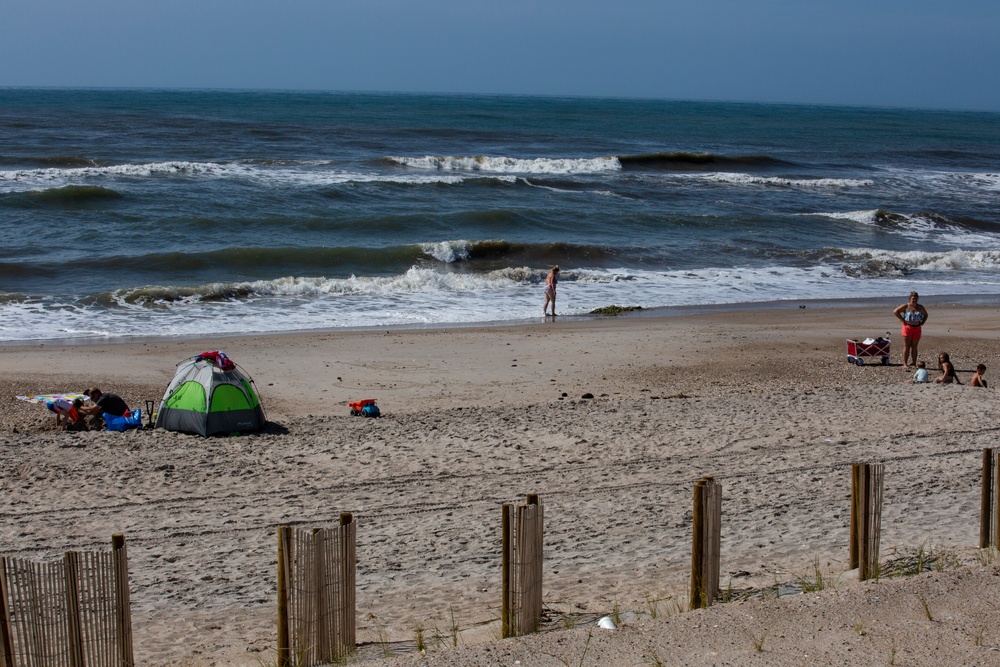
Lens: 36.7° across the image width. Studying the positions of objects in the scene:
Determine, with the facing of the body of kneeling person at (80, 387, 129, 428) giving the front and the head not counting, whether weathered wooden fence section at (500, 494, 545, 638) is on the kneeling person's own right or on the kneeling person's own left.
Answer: on the kneeling person's own left

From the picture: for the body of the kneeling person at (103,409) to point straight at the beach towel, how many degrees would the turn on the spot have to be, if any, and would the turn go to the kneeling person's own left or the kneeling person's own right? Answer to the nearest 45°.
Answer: approximately 45° to the kneeling person's own right

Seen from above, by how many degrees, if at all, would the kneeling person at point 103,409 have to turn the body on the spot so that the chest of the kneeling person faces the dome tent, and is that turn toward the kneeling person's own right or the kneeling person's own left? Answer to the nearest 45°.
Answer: approximately 135° to the kneeling person's own left

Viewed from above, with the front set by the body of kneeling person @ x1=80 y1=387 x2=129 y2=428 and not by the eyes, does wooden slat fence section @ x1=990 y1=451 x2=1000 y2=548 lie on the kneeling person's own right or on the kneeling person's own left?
on the kneeling person's own left

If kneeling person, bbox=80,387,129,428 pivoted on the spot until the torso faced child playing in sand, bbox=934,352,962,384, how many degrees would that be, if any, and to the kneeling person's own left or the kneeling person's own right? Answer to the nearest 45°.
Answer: approximately 180°

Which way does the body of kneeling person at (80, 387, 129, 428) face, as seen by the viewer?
to the viewer's left

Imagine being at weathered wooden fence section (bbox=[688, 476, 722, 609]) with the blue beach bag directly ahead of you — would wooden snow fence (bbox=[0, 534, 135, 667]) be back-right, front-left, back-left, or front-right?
front-left

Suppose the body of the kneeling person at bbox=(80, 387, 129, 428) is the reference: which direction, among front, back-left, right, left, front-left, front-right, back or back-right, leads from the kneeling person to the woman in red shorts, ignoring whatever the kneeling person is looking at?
back

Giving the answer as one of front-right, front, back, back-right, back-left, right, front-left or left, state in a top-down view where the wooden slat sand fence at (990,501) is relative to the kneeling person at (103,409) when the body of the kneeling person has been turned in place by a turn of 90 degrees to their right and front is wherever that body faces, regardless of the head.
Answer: back-right

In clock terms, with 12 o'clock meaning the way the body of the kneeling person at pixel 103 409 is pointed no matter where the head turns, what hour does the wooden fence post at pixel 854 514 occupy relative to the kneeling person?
The wooden fence post is roughly at 8 o'clock from the kneeling person.

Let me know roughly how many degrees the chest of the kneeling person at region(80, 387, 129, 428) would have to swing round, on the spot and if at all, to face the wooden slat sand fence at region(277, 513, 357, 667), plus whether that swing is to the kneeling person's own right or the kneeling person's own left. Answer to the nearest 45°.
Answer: approximately 90° to the kneeling person's own left
